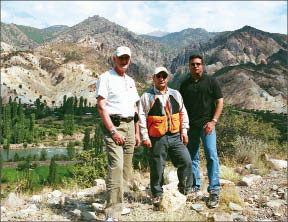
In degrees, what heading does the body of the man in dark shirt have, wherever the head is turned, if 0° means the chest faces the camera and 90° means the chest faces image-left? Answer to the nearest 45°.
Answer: approximately 0°

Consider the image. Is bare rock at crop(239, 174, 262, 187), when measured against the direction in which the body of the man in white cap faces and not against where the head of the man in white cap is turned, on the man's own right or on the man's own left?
on the man's own left

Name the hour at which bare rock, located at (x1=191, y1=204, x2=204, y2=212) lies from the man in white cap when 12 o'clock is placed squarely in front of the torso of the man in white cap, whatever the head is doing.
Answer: The bare rock is roughly at 10 o'clock from the man in white cap.

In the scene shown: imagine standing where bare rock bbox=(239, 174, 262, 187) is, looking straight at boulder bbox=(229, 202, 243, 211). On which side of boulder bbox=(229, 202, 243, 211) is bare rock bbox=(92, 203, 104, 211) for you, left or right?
right

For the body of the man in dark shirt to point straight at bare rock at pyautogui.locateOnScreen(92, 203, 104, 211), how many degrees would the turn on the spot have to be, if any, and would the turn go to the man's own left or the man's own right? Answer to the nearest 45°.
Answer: approximately 45° to the man's own right

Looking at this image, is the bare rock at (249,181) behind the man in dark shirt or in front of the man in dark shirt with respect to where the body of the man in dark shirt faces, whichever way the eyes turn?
behind
